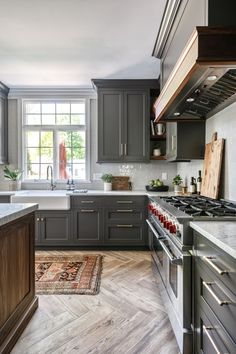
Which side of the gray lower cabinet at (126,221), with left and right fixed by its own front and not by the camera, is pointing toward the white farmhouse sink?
right

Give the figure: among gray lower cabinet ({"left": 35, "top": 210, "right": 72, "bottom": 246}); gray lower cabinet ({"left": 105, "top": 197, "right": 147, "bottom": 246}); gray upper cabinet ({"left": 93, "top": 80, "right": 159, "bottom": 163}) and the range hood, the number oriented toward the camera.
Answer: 3

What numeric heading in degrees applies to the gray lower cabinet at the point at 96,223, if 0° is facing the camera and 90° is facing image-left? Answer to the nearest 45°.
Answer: approximately 0°

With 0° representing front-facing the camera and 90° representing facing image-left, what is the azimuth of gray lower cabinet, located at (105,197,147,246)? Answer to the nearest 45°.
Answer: approximately 0°

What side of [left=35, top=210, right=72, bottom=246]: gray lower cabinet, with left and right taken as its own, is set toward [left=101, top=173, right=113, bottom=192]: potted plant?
left

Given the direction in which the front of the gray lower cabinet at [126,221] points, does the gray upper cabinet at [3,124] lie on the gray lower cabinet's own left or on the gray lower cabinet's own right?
on the gray lower cabinet's own right

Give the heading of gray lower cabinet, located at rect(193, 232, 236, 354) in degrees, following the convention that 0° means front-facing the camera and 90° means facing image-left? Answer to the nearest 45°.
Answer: approximately 90°

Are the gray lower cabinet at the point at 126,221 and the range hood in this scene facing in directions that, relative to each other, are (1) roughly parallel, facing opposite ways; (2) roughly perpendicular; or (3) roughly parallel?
roughly perpendicular

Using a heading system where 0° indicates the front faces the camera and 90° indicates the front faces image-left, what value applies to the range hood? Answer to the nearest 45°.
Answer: approximately 90°
